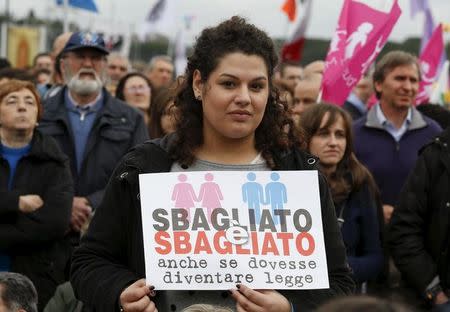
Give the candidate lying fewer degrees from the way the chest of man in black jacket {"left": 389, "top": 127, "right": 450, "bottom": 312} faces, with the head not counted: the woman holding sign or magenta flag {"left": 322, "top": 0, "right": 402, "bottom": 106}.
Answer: the woman holding sign

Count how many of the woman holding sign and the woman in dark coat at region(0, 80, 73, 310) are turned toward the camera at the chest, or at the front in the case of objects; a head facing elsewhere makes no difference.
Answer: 2

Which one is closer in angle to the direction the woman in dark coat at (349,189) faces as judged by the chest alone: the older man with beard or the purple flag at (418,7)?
the older man with beard

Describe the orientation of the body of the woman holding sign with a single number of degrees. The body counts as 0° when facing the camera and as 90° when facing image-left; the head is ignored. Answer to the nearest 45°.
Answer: approximately 0°

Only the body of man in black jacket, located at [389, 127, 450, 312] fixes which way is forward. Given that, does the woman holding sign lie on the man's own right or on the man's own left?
on the man's own right
